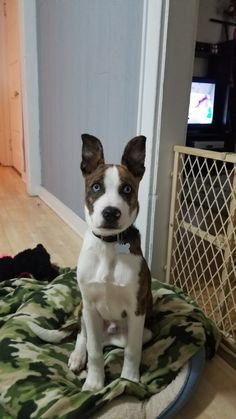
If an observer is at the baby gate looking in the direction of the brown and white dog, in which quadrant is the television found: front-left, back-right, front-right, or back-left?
back-right

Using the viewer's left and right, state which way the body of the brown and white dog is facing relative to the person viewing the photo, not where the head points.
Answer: facing the viewer

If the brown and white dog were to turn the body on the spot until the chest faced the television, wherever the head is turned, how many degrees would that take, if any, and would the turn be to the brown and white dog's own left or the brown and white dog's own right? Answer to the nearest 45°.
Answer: approximately 180°

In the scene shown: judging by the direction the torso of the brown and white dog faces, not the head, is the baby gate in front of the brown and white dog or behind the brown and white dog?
behind
